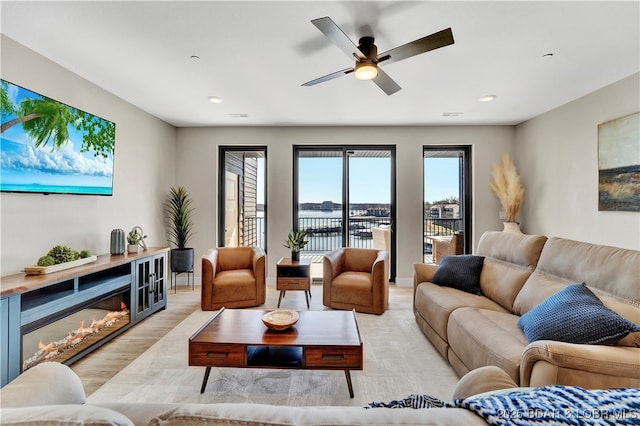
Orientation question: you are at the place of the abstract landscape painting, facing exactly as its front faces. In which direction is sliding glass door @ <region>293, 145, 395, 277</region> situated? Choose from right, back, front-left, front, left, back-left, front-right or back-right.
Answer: front-right

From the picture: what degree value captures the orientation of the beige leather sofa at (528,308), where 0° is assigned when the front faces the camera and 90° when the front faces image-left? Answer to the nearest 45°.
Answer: approximately 45°

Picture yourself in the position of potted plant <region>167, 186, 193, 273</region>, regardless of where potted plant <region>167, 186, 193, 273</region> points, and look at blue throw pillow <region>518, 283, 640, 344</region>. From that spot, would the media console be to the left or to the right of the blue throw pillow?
right

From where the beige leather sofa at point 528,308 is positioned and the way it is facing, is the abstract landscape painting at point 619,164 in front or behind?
behind

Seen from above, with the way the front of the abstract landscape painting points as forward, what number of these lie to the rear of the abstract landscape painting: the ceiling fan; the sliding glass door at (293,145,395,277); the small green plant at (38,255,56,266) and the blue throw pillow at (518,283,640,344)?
0

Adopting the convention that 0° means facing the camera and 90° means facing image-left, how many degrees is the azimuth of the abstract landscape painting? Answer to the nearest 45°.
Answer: approximately 45°

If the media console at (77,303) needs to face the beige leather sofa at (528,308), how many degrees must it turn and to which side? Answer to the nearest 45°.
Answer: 0° — it already faces it

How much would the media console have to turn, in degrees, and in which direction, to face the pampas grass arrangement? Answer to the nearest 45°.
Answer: approximately 45° to its left

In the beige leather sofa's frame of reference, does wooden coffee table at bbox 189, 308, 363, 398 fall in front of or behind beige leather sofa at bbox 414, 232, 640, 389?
in front

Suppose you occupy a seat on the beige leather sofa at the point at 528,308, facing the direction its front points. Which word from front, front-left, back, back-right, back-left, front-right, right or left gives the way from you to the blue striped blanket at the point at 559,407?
front-left

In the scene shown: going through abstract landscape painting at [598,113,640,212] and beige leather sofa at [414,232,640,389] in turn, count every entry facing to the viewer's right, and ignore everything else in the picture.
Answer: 0

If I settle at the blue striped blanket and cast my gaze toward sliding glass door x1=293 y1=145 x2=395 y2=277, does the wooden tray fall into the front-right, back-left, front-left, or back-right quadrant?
front-left

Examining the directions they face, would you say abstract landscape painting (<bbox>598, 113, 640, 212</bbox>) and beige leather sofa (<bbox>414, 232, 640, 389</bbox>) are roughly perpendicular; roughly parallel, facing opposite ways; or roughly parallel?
roughly parallel

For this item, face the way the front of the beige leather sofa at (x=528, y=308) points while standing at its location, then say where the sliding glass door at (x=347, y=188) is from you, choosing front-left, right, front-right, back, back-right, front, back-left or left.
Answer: right

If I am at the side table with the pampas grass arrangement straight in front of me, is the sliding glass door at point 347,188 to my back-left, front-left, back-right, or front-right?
front-left

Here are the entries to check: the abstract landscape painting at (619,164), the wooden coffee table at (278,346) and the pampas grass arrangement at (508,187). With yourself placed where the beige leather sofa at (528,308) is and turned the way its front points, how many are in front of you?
1

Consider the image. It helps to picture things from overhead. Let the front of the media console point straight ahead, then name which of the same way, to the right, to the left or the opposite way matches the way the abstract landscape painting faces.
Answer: the opposite way

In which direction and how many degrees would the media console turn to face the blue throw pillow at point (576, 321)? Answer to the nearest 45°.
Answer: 0° — it already faces it

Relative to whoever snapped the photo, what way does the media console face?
facing the viewer and to the right of the viewer
